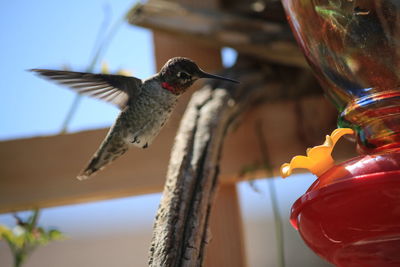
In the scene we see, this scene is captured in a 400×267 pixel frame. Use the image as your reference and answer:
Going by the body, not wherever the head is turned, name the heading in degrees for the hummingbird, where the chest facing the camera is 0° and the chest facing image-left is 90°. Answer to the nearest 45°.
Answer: approximately 270°
